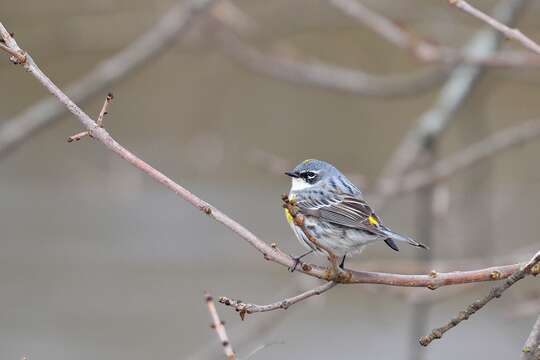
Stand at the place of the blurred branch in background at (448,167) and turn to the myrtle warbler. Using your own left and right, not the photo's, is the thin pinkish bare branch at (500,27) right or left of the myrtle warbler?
left

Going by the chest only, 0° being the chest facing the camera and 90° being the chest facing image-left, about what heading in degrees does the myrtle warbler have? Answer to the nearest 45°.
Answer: approximately 90°

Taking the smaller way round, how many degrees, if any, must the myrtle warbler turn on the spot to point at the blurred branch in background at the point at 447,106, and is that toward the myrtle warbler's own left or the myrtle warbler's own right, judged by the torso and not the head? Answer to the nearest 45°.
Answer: approximately 135° to the myrtle warbler's own right
